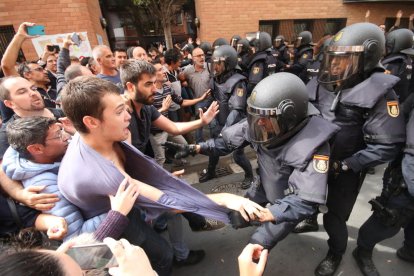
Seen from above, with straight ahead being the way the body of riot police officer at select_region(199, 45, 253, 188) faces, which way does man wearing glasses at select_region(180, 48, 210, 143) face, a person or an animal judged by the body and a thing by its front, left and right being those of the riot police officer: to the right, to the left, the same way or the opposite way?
to the left

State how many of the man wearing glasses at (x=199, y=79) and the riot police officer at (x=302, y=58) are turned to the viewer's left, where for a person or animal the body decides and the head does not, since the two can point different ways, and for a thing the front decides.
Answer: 1

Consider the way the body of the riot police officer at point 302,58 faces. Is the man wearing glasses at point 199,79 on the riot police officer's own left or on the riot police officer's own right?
on the riot police officer's own left

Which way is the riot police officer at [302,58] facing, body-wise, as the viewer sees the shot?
to the viewer's left

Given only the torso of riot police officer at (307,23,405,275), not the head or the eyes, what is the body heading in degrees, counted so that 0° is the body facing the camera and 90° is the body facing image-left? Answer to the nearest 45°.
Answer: approximately 45°

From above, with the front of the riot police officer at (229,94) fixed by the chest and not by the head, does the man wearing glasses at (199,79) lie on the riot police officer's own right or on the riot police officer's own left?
on the riot police officer's own right

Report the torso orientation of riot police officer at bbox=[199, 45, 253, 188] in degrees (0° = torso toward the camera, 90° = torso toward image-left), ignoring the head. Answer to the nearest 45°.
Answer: approximately 45°

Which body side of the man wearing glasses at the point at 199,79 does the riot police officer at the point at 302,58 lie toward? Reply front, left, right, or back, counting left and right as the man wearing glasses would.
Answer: left

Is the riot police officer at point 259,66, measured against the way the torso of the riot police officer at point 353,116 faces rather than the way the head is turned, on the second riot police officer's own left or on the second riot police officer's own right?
on the second riot police officer's own right

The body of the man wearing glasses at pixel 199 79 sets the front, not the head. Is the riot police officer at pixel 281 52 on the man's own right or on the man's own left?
on the man's own left

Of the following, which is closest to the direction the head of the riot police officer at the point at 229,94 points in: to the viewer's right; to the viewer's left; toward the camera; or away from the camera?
to the viewer's left

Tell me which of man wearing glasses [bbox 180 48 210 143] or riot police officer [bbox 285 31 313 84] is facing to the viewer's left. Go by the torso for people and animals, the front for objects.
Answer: the riot police officer

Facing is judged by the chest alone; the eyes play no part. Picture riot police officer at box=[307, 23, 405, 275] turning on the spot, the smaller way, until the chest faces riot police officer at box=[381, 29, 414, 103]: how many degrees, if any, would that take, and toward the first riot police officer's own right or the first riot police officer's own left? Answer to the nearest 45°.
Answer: approximately 135° to the first riot police officer's own right
